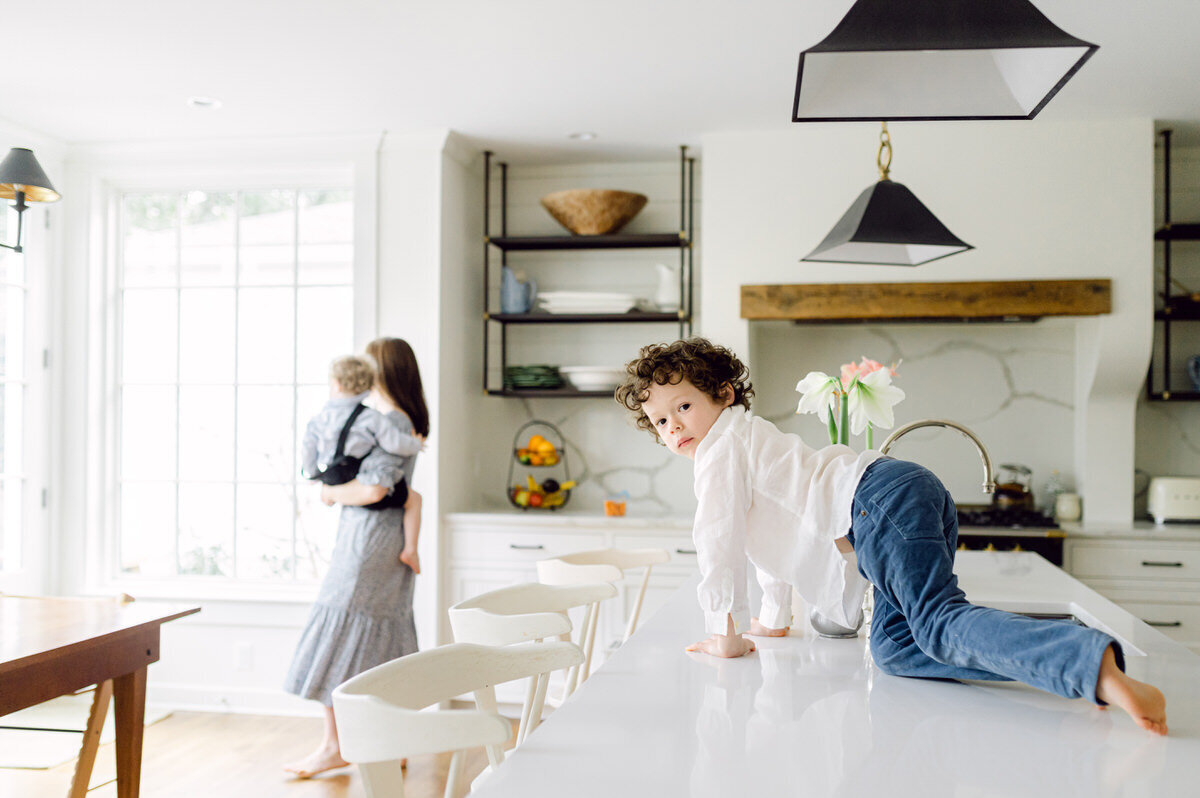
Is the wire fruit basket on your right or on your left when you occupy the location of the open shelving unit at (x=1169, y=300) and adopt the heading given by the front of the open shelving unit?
on your right

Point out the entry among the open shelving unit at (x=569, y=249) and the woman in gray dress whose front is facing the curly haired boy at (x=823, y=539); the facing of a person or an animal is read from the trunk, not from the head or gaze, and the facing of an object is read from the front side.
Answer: the open shelving unit

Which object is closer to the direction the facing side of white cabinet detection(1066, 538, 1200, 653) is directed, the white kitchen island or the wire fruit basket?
the white kitchen island

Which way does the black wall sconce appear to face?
to the viewer's right

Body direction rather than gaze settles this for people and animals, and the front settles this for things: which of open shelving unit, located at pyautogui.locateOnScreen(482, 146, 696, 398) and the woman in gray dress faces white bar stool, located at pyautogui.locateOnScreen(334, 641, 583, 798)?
the open shelving unit

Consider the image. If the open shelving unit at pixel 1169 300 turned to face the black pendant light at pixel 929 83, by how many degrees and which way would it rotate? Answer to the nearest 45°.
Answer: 0° — it already faces it

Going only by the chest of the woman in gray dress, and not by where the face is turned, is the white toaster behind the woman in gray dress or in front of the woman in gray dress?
behind

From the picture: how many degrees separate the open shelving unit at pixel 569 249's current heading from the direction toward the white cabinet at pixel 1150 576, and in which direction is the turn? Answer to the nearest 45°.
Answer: approximately 90° to its left

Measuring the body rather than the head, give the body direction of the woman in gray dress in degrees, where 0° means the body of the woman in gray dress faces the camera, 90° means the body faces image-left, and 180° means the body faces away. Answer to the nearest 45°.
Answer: approximately 90°

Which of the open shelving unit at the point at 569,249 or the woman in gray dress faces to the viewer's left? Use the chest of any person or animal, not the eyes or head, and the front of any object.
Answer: the woman in gray dress

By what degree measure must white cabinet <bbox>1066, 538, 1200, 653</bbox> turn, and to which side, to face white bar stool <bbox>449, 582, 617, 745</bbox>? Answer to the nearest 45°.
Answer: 0° — it already faces it

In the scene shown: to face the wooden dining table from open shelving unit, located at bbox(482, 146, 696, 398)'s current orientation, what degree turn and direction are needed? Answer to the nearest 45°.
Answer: approximately 45° to its right
